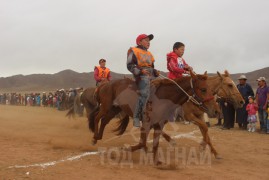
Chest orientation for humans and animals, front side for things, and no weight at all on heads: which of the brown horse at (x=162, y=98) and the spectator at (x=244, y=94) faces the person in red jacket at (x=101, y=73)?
the spectator

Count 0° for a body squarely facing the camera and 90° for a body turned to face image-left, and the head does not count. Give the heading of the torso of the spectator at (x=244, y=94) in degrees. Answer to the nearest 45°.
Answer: approximately 45°

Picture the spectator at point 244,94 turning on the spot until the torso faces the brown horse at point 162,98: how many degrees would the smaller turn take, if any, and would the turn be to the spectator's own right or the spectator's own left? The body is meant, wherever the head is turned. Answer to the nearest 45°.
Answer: approximately 45° to the spectator's own left

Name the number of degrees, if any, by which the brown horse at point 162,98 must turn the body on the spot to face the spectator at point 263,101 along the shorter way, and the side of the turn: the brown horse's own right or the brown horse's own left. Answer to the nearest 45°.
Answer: approximately 45° to the brown horse's own left

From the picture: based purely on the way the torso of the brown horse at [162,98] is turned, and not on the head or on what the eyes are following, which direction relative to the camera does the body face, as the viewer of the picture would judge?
to the viewer's right

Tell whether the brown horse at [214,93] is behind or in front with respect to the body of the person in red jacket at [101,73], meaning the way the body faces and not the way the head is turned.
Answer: in front

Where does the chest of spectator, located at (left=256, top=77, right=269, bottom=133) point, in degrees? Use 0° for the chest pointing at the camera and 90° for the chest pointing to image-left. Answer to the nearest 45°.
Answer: approximately 45°

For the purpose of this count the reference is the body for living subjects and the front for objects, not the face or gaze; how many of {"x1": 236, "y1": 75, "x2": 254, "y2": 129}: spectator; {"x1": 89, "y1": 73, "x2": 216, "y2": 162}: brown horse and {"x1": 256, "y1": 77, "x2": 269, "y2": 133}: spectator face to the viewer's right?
1

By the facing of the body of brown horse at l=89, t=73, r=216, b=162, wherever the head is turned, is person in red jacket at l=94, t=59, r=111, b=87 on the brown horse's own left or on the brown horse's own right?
on the brown horse's own left
